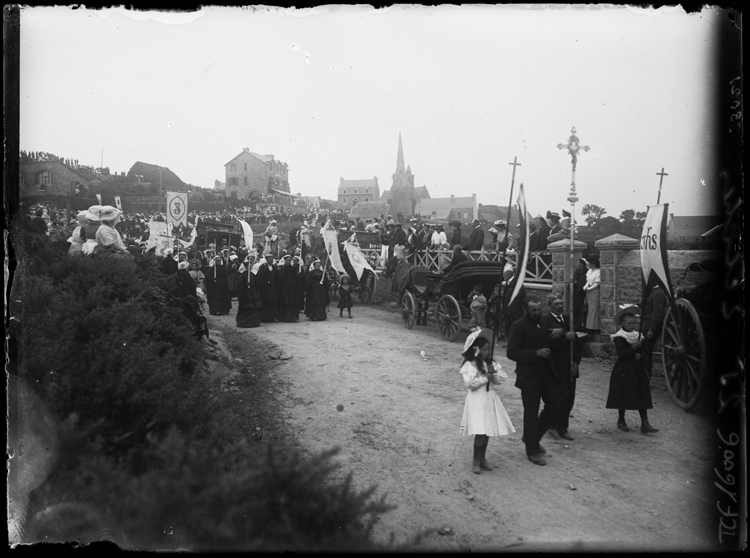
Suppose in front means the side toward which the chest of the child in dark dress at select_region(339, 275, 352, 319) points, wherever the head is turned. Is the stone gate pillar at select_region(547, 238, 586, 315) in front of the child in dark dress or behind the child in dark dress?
in front

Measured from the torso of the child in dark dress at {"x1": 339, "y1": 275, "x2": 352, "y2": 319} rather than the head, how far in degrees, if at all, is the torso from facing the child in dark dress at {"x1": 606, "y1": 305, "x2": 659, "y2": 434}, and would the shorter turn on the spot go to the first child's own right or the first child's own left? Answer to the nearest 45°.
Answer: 0° — they already face them

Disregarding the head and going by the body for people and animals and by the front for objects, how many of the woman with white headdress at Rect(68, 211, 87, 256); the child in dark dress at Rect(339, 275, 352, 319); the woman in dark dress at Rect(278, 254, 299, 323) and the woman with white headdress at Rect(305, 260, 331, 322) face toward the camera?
3

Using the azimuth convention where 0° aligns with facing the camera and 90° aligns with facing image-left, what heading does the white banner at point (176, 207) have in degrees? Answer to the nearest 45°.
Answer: approximately 0°

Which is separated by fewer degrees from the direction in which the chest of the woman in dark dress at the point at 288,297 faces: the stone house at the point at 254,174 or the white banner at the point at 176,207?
the white banner

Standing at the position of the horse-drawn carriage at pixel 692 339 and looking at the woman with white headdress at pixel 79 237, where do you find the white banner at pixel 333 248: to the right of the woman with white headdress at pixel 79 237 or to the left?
right

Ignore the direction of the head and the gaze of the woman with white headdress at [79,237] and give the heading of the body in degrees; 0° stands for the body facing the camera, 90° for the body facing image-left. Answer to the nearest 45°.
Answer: approximately 270°

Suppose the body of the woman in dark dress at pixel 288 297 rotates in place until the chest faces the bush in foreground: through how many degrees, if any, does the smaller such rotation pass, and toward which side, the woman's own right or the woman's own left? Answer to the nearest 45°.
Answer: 0° — they already face it

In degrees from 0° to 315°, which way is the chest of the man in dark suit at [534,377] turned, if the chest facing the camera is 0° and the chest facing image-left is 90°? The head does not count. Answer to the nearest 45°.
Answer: approximately 315°
